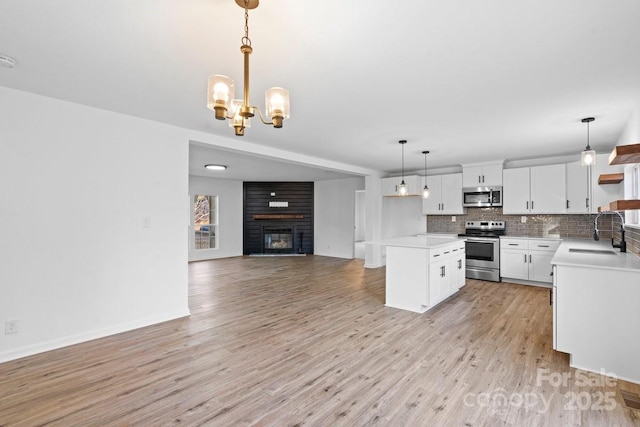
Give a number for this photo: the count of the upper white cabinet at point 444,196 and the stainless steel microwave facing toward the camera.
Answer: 2

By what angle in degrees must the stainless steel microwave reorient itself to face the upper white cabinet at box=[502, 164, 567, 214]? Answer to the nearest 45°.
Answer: approximately 90° to its left

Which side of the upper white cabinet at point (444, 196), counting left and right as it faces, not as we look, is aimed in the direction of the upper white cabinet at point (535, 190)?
left

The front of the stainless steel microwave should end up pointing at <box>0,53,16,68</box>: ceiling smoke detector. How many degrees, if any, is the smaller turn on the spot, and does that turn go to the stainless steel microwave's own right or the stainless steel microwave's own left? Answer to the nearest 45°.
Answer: approximately 45° to the stainless steel microwave's own right

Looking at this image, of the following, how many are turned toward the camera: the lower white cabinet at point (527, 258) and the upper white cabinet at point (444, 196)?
2

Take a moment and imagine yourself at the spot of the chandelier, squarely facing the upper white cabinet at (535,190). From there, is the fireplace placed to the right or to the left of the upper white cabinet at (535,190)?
left
